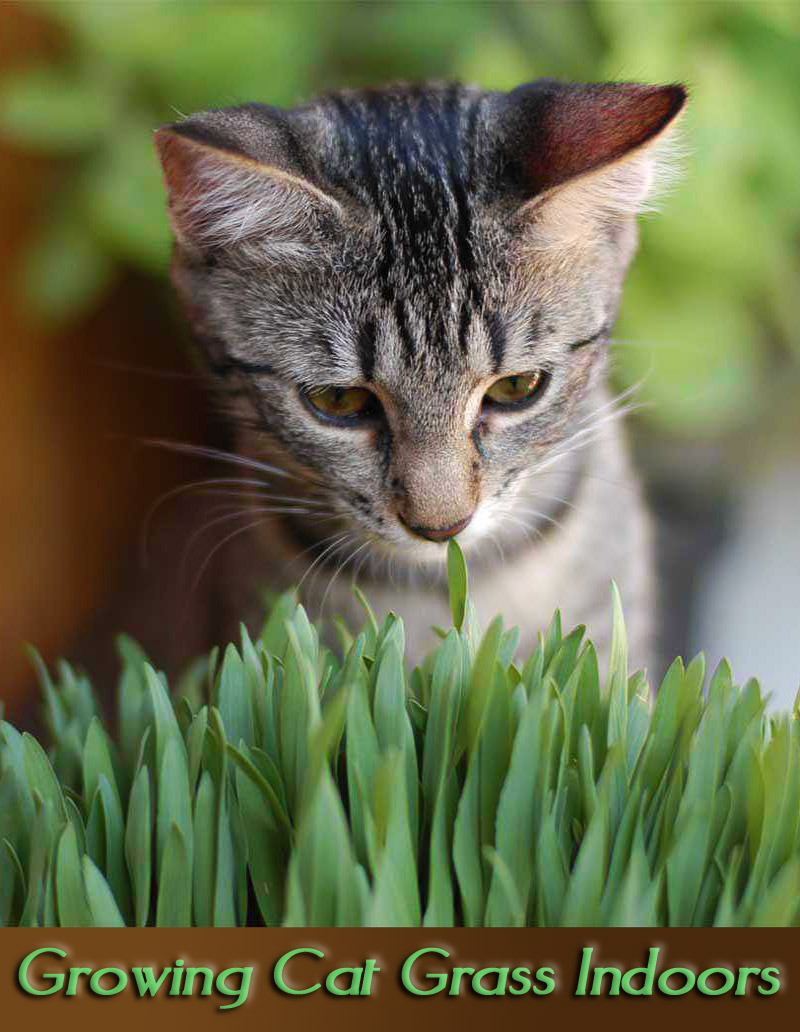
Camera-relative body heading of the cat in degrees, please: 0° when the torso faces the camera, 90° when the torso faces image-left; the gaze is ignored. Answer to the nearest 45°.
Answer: approximately 0°
